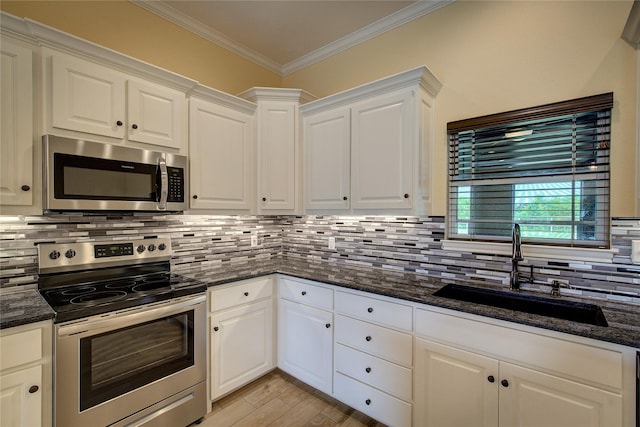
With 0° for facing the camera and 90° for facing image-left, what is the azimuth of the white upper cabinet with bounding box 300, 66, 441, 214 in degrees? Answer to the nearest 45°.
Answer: approximately 45°

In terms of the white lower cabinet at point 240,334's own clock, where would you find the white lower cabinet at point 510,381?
the white lower cabinet at point 510,381 is roughly at 12 o'clock from the white lower cabinet at point 240,334.

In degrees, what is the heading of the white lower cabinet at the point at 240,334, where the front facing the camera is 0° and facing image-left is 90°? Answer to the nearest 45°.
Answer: approximately 315°

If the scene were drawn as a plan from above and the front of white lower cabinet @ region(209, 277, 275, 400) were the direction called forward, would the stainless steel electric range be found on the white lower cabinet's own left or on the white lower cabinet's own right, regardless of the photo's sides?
on the white lower cabinet's own right

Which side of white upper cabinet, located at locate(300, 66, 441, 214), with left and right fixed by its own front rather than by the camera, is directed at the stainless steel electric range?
front

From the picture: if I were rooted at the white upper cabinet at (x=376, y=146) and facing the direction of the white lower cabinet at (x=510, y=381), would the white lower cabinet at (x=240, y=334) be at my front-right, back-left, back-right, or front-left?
back-right

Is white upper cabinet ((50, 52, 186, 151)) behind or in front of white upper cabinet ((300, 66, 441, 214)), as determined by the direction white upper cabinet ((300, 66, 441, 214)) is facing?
in front

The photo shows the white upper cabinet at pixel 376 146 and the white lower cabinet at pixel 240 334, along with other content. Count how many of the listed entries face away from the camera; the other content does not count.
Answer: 0
